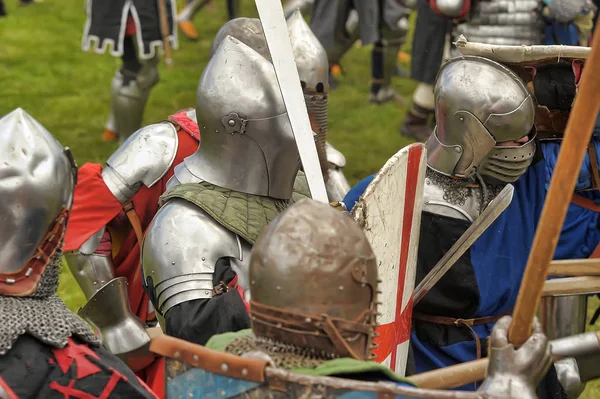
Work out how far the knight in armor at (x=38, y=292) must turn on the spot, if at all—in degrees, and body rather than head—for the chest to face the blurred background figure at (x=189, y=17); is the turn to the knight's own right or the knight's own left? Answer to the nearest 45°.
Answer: approximately 45° to the knight's own left

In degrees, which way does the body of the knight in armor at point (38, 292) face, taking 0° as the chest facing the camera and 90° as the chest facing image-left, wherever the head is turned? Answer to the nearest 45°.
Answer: approximately 225°

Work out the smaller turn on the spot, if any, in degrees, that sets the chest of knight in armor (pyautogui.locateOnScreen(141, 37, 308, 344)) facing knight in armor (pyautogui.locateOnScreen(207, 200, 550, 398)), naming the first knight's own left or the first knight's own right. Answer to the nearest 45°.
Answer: approximately 90° to the first knight's own right

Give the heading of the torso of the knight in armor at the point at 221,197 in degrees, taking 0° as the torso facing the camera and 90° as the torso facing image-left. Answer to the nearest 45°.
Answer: approximately 270°

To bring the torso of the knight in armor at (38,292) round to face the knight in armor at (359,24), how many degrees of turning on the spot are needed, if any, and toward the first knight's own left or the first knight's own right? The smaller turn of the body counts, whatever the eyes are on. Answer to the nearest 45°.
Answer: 0° — they already face them
